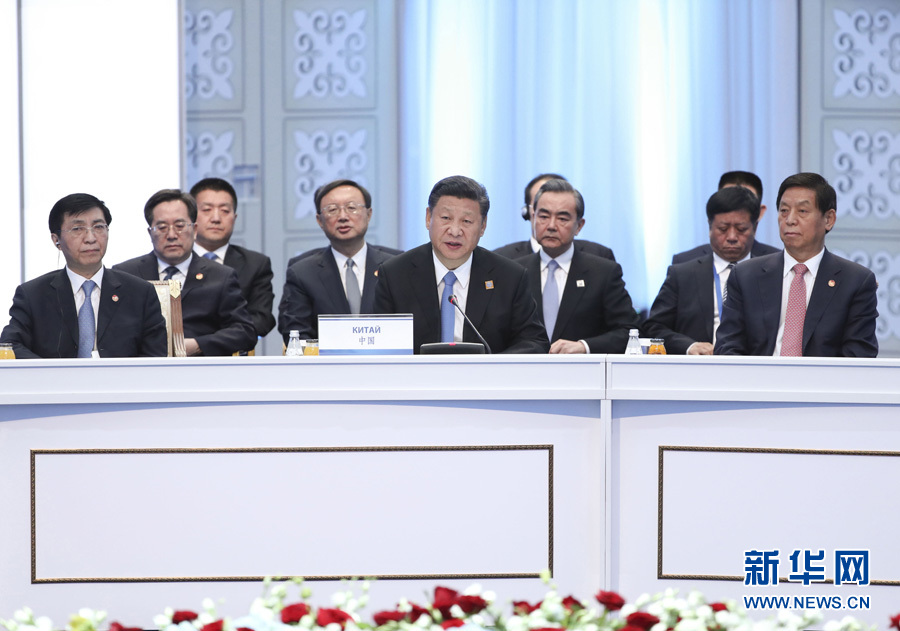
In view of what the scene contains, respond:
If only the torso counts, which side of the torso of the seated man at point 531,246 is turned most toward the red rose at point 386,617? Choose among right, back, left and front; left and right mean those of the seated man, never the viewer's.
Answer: front

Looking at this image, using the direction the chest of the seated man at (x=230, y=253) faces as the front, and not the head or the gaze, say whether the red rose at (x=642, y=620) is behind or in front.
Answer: in front

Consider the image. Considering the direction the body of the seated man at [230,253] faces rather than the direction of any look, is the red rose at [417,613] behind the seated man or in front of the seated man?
in front

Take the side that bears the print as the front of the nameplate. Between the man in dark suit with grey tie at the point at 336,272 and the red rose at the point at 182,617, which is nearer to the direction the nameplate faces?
the red rose

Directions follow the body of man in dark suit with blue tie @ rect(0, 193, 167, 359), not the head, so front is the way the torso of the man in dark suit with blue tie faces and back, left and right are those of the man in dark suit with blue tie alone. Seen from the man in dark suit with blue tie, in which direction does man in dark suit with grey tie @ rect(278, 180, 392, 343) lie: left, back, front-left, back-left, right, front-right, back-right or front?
back-left

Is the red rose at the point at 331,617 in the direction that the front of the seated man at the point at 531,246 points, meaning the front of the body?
yes

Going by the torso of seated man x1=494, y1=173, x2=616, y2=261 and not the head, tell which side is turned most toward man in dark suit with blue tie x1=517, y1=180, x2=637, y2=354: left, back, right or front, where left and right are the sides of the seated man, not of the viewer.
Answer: front

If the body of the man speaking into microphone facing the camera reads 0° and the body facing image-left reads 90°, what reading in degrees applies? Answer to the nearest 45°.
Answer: approximately 0°

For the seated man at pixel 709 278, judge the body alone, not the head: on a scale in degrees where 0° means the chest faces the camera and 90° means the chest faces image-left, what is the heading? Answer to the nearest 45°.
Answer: approximately 0°

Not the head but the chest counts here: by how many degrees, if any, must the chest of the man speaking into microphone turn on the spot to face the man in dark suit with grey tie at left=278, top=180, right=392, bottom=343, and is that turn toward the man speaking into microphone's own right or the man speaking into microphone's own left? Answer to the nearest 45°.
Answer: approximately 135° to the man speaking into microphone's own right
